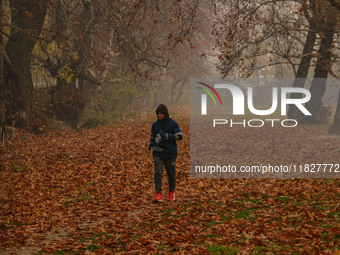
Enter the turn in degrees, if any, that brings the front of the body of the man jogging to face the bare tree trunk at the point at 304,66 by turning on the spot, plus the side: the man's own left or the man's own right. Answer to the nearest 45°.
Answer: approximately 180°

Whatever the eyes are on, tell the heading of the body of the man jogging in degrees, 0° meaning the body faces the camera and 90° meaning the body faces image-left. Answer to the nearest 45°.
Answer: approximately 45°

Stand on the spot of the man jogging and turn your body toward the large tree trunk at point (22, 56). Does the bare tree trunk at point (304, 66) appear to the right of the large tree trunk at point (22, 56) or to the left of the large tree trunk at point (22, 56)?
right

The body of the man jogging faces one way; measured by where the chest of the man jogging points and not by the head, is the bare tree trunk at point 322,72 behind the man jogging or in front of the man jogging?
behind

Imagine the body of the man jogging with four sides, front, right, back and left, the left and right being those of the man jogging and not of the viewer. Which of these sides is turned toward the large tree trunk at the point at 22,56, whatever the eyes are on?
right
